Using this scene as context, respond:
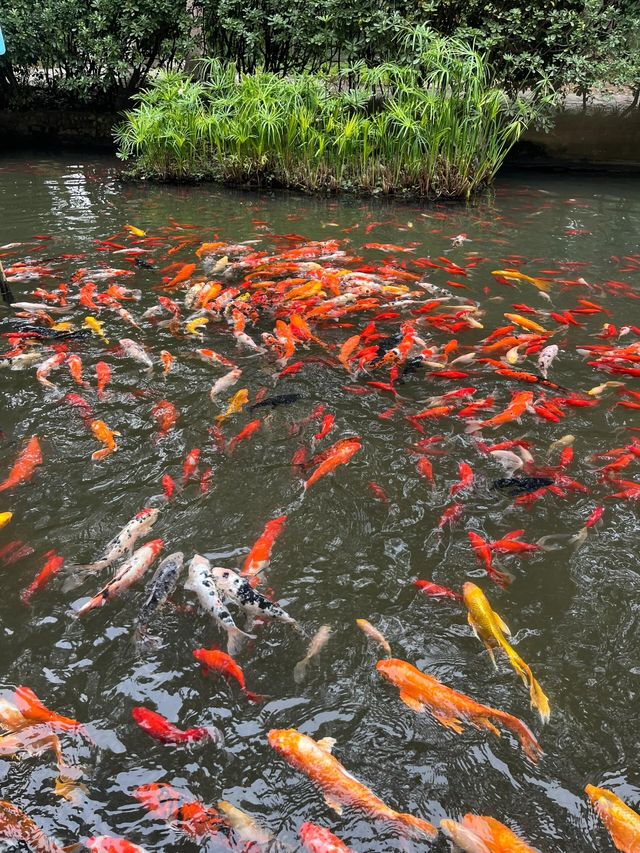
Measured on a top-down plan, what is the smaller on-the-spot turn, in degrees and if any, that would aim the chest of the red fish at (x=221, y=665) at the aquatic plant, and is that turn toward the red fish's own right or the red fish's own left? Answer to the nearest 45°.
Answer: approximately 45° to the red fish's own right

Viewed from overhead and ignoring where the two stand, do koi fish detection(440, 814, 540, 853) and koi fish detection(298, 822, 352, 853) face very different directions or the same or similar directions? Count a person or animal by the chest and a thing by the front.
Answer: same or similar directions

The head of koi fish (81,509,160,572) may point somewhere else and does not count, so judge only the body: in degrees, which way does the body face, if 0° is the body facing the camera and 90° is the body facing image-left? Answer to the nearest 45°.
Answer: approximately 225°

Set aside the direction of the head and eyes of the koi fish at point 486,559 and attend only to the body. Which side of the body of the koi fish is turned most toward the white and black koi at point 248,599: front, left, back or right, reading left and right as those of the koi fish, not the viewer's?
left

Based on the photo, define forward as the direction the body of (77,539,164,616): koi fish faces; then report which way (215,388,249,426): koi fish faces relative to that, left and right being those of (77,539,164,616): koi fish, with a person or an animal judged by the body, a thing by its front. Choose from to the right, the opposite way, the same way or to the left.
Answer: the same way

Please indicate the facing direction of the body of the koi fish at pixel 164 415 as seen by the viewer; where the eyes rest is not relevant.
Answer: away from the camera

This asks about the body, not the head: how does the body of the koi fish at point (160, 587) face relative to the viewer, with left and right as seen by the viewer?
facing away from the viewer and to the right of the viewer

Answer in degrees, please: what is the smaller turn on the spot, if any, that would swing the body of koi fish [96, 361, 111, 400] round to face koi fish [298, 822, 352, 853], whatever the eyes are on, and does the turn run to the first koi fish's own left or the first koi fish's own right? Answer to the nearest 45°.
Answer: approximately 180°

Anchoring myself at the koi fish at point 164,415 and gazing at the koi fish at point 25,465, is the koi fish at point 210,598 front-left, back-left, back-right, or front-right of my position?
front-left
